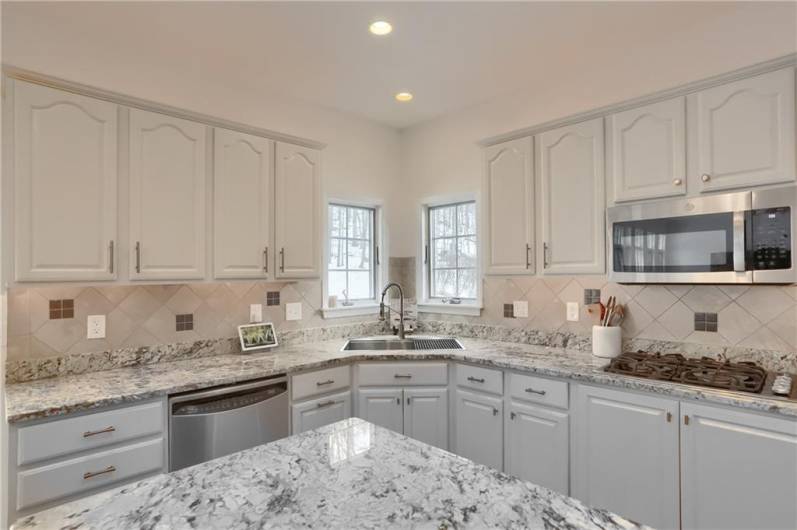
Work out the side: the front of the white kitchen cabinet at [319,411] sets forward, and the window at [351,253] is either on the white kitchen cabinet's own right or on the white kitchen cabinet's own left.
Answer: on the white kitchen cabinet's own left

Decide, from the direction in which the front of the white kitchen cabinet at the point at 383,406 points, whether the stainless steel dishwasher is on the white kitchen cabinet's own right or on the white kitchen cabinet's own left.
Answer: on the white kitchen cabinet's own right

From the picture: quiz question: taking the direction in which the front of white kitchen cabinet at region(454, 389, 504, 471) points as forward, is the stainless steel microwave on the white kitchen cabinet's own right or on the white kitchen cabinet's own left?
on the white kitchen cabinet's own left

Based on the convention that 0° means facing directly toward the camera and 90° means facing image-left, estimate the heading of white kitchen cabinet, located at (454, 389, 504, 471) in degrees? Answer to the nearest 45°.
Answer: approximately 45°

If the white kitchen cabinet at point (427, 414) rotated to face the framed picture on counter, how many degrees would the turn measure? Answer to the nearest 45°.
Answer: approximately 90° to its right

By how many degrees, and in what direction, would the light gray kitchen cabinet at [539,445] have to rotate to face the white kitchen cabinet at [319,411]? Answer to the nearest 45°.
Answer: approximately 45° to its right

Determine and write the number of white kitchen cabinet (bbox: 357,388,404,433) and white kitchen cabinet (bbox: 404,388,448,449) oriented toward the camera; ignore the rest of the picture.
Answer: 2
